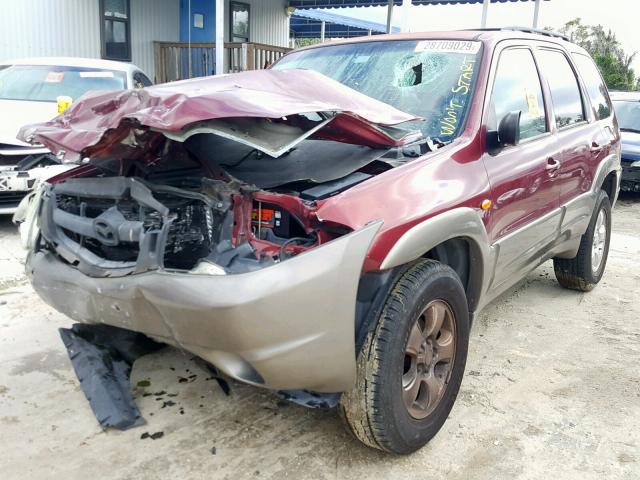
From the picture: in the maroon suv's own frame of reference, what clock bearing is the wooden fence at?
The wooden fence is roughly at 4 o'clock from the maroon suv.

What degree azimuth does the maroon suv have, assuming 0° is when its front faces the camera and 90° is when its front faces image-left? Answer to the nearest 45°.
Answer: approximately 45°

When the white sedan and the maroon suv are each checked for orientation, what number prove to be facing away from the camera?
0

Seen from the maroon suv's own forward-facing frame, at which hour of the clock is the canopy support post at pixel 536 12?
The canopy support post is roughly at 5 o'clock from the maroon suv.

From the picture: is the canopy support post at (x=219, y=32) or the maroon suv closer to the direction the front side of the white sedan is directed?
the maroon suv

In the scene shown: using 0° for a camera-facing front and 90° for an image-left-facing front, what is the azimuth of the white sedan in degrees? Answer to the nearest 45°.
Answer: approximately 45°

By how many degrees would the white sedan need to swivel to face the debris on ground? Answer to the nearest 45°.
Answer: approximately 45° to its left

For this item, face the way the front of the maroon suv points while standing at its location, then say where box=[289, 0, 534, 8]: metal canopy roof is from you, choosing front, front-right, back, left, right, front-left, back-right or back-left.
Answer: back-right

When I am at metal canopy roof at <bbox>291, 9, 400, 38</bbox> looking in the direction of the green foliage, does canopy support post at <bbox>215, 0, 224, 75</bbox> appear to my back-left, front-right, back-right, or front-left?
back-right

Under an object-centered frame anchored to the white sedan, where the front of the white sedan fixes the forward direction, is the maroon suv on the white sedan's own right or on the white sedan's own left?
on the white sedan's own left

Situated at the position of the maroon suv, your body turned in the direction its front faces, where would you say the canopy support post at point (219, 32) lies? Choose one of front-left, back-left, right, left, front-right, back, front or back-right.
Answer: back-right

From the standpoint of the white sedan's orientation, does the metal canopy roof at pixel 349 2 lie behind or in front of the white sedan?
behind

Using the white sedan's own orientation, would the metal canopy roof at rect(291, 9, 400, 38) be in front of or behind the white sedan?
behind
